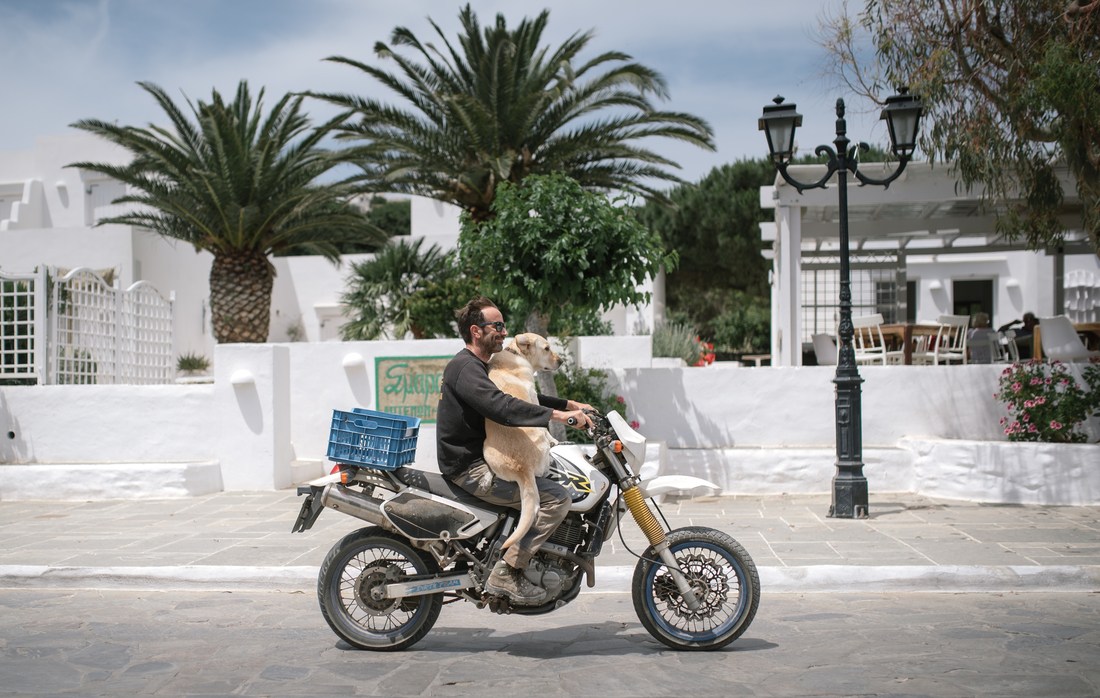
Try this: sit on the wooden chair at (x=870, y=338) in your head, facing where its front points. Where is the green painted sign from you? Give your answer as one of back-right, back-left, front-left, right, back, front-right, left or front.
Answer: back

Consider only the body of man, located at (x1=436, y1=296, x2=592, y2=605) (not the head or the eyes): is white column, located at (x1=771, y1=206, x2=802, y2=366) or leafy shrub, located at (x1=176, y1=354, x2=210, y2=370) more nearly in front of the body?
the white column

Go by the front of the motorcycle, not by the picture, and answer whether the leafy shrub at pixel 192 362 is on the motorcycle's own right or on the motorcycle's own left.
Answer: on the motorcycle's own left

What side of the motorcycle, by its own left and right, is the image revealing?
right

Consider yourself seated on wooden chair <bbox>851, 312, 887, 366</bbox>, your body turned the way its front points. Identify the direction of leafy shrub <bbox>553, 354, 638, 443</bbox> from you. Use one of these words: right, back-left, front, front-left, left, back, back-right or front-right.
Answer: back

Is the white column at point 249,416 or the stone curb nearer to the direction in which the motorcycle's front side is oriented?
the stone curb

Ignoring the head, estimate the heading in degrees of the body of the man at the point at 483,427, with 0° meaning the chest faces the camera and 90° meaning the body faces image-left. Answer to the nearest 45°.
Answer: approximately 270°

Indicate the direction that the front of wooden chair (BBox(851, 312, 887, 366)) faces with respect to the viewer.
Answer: facing away from the viewer and to the right of the viewer

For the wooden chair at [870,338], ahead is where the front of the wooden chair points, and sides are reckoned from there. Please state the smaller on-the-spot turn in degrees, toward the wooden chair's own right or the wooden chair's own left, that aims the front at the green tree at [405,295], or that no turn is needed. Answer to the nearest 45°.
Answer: approximately 135° to the wooden chair's own left

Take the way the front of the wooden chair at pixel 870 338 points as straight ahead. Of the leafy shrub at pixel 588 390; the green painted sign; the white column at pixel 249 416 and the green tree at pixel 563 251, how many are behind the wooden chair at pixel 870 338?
4

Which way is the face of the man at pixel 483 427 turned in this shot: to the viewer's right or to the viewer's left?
to the viewer's right
